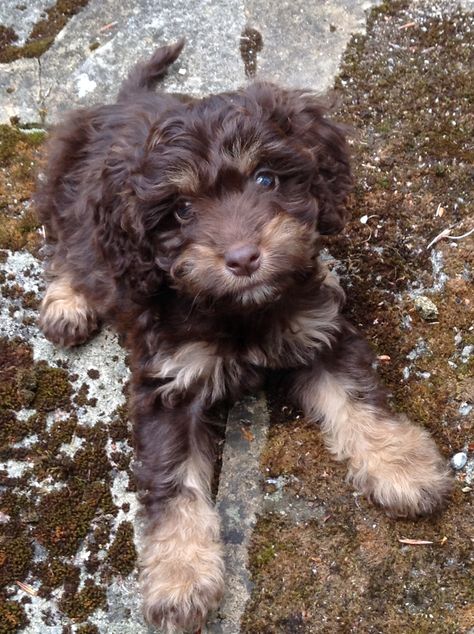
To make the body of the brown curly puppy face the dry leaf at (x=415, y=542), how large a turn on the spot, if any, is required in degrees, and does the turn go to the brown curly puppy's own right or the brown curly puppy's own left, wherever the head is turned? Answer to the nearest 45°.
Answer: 0° — it already faces it

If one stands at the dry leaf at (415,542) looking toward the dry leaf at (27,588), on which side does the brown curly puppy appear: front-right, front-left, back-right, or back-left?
front-right
